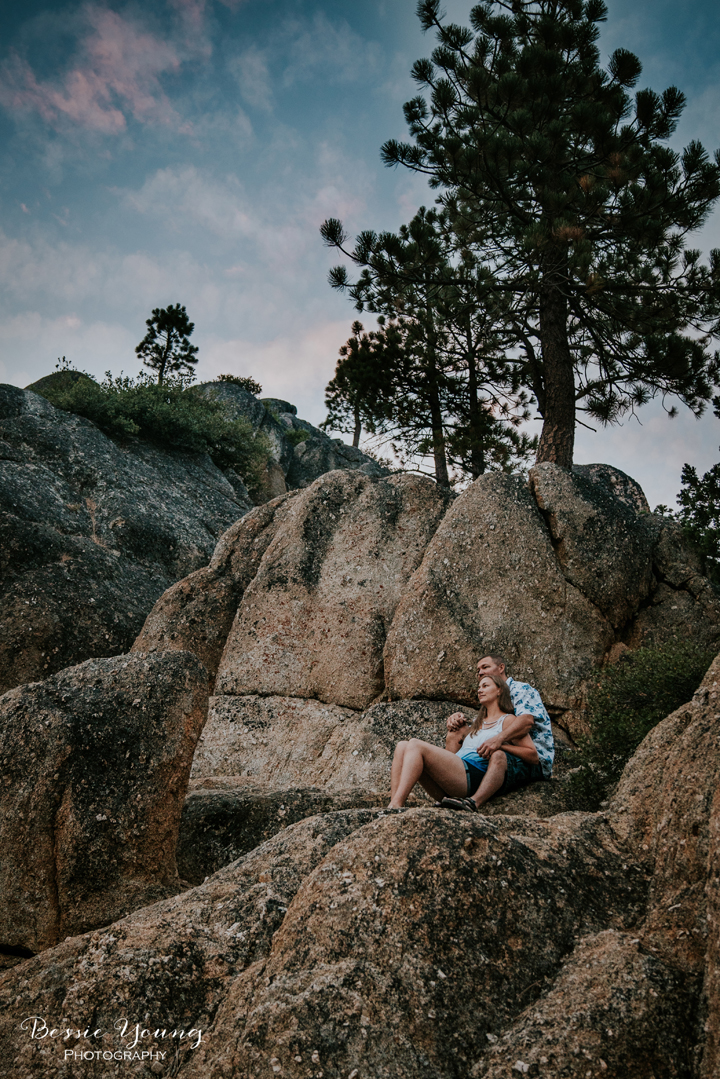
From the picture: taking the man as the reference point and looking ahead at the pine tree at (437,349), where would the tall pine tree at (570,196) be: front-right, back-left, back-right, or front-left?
front-right

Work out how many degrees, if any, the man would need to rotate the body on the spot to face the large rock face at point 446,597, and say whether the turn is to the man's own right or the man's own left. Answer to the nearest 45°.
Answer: approximately 90° to the man's own right

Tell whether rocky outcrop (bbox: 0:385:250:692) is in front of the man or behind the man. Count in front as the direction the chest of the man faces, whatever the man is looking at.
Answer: in front

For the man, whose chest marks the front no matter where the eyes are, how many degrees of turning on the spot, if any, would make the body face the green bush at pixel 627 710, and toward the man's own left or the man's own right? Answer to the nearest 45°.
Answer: approximately 180°

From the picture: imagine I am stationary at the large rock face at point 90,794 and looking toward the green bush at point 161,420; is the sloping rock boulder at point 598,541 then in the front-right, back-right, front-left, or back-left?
front-right

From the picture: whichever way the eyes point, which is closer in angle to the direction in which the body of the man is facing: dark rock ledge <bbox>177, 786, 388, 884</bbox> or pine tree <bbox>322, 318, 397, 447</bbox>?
the dark rock ledge

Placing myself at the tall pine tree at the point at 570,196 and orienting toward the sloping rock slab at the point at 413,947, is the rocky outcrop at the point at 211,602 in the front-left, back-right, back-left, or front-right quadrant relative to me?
front-right

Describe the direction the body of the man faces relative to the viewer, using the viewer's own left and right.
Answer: facing to the left of the viewer

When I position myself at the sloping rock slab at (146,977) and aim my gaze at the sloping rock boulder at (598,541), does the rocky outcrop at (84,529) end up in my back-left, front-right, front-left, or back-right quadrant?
front-left

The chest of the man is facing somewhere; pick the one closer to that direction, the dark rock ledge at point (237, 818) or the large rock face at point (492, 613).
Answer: the dark rock ledge

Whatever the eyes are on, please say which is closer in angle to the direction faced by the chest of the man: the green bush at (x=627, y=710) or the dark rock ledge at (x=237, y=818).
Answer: the dark rock ledge

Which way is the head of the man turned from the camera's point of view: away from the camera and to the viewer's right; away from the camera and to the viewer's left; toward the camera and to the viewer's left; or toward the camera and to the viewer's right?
toward the camera and to the viewer's left

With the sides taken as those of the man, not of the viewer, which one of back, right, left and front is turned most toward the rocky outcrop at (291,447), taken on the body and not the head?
right
